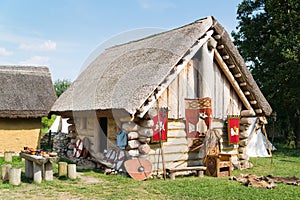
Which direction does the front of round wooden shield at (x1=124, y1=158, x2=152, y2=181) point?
toward the camera

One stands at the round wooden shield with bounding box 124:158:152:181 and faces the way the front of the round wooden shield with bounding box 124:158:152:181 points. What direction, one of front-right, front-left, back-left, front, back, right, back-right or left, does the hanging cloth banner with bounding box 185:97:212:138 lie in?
back-left

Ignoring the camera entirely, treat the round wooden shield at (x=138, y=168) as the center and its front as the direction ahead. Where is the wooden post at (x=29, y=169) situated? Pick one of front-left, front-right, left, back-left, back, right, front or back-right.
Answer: right

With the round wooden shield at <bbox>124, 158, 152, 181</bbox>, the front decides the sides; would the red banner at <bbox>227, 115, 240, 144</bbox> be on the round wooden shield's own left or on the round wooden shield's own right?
on the round wooden shield's own left

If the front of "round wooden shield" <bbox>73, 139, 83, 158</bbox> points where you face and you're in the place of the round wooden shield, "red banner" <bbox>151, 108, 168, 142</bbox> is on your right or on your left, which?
on your left

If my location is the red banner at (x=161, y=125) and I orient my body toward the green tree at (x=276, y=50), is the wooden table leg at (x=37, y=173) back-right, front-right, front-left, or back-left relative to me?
back-left

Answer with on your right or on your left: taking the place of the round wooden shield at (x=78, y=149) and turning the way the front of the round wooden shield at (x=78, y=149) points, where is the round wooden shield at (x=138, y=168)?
on your left

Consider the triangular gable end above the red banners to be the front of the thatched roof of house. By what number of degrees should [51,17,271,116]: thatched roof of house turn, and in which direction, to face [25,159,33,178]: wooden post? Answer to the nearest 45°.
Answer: approximately 90° to its right

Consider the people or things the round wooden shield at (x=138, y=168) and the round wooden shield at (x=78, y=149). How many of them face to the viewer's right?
0

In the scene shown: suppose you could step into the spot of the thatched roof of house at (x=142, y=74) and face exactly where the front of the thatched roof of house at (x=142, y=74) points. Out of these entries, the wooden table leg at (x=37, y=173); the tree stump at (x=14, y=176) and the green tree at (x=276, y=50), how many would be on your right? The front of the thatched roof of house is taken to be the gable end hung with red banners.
2

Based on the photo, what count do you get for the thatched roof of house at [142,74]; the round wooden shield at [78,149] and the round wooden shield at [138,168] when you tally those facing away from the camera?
0

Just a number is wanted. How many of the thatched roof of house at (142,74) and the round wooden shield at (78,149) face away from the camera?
0

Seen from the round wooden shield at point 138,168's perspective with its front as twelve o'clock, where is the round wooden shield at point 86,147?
the round wooden shield at point 86,147 is roughly at 5 o'clock from the round wooden shield at point 138,168.
